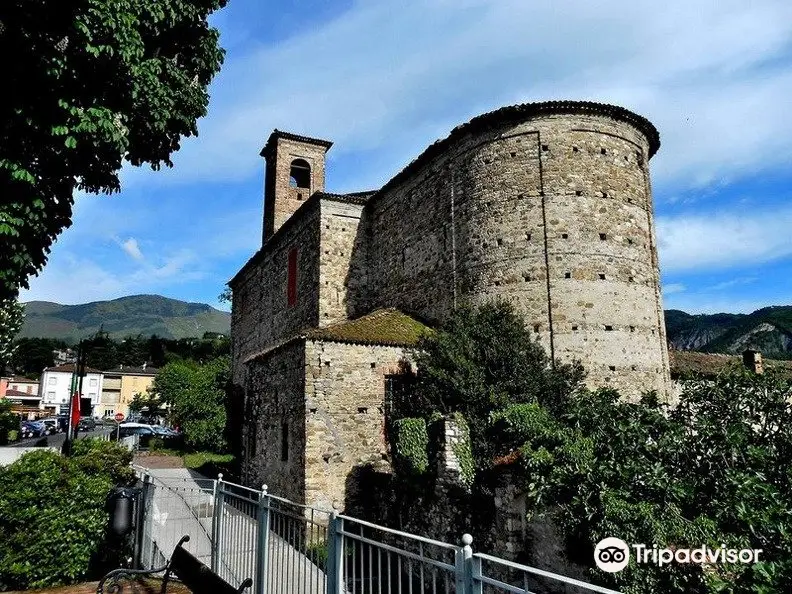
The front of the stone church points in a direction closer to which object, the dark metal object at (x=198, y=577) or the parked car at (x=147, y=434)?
the parked car

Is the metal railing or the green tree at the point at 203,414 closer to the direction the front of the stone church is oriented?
the green tree

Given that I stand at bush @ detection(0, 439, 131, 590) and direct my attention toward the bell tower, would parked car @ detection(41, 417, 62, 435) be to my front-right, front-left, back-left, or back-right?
front-left

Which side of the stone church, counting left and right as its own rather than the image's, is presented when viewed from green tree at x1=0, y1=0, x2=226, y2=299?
left

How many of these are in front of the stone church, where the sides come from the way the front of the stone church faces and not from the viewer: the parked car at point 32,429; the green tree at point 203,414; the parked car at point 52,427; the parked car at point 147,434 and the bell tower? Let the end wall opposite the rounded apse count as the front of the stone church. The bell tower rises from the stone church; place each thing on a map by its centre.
5

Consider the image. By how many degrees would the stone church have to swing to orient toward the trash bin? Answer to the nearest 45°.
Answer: approximately 90° to its left

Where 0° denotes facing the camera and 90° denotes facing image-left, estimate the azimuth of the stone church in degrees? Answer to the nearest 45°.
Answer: approximately 135°

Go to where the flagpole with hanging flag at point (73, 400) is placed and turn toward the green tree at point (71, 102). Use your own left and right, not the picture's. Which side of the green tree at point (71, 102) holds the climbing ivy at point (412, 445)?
left

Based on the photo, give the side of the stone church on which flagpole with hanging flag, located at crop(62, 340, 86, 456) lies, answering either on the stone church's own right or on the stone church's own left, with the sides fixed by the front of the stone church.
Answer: on the stone church's own left

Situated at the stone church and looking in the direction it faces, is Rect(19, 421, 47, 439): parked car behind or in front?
in front

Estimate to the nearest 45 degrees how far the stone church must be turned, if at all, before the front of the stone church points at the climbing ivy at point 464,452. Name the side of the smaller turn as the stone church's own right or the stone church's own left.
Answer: approximately 135° to the stone church's own left

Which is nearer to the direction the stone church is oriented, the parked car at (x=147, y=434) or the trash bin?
the parked car
